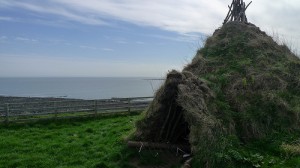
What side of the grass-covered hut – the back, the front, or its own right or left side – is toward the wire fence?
right

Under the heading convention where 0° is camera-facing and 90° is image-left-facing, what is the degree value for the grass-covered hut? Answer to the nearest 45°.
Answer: approximately 45°
